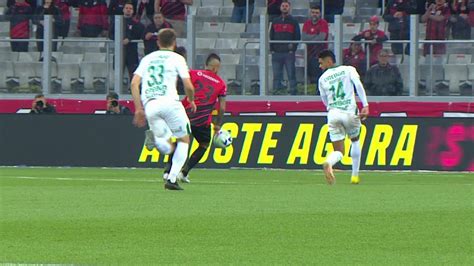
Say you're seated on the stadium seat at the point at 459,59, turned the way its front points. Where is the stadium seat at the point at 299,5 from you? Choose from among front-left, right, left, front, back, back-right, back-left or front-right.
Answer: back-right

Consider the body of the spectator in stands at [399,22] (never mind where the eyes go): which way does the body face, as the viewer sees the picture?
toward the camera

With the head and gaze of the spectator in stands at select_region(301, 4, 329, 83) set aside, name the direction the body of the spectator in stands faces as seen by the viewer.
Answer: toward the camera

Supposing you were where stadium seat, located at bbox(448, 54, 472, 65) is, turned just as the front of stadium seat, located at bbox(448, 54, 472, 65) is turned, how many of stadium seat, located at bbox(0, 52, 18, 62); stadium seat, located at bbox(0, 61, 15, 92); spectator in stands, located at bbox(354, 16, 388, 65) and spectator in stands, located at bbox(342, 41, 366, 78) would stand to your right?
4

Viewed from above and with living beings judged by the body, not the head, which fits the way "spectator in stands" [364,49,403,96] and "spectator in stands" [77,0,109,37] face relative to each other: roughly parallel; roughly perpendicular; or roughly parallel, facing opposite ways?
roughly parallel

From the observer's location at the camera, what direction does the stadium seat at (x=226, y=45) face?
facing the viewer

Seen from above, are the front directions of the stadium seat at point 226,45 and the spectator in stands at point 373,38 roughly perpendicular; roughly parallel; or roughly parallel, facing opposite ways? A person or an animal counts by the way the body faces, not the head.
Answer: roughly parallel

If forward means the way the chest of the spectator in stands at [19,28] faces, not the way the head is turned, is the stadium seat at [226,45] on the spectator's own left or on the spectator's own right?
on the spectator's own left

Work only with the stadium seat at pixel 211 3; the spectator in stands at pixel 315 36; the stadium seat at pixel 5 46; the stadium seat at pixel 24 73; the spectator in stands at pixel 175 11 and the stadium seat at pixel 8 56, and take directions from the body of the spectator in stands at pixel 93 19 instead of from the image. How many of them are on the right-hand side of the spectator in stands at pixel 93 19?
3

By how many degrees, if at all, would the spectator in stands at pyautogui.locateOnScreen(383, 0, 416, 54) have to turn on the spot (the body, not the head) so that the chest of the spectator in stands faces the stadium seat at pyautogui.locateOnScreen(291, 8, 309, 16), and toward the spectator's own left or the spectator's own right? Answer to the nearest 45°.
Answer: approximately 135° to the spectator's own right

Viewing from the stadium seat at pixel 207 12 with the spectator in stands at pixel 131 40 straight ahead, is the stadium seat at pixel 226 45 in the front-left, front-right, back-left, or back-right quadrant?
front-left

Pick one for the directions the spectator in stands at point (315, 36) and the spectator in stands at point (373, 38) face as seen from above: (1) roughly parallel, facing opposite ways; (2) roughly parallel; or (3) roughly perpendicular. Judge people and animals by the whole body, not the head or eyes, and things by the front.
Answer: roughly parallel
